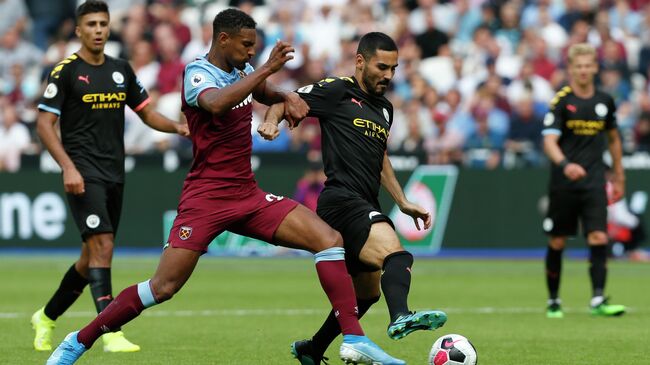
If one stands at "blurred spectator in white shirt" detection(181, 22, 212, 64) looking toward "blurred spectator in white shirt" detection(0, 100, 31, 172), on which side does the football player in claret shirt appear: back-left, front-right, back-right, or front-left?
front-left

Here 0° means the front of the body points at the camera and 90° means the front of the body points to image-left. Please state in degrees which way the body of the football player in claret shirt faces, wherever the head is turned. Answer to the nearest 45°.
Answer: approximately 270°

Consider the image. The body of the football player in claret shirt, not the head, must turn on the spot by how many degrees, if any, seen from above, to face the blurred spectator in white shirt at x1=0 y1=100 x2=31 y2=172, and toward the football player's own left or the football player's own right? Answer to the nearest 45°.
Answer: approximately 90° to the football player's own left

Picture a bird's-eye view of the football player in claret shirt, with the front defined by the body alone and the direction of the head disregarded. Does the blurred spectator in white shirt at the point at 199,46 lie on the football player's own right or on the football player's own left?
on the football player's own left

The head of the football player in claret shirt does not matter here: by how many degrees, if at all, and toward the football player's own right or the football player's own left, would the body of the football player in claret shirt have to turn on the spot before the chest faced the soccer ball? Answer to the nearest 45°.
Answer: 0° — they already face it

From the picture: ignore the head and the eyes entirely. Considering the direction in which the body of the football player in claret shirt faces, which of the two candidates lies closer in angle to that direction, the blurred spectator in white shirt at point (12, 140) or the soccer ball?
the soccer ball

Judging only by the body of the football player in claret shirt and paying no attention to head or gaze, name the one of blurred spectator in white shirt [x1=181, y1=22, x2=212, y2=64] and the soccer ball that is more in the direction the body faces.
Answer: the soccer ball
